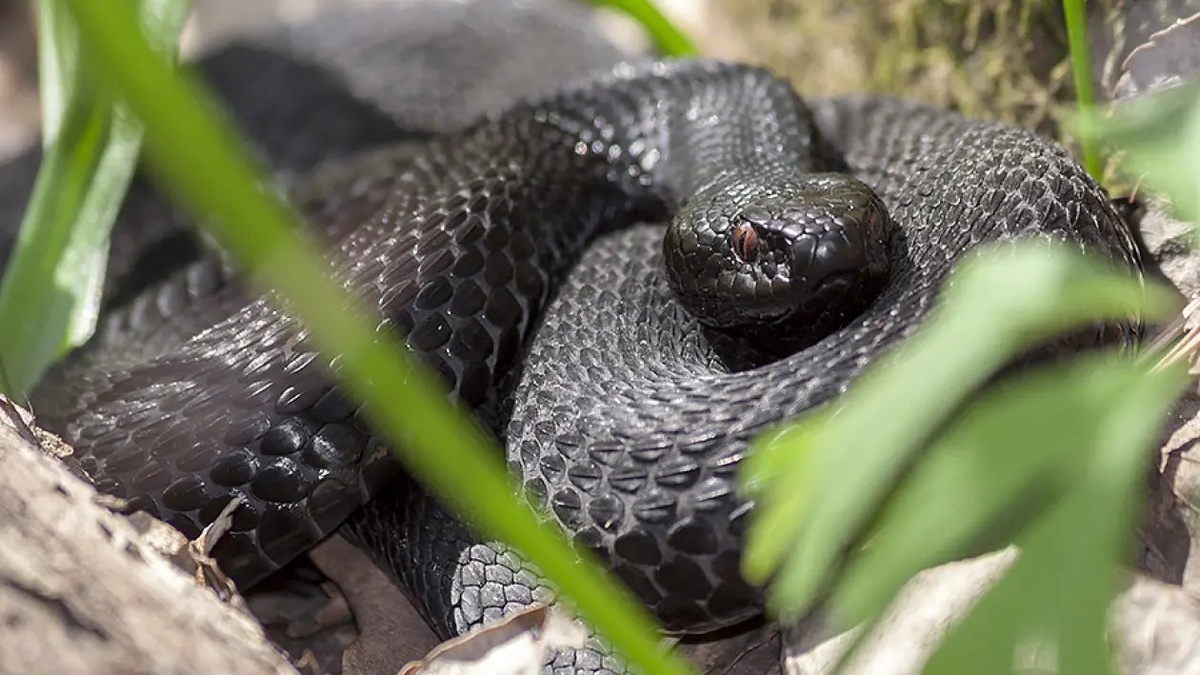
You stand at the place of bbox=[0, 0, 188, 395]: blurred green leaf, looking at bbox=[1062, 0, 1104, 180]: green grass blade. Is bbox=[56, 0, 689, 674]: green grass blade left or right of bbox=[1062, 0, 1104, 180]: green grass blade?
right

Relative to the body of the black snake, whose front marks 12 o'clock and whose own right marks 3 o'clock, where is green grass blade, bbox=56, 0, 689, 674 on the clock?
The green grass blade is roughly at 2 o'clock from the black snake.

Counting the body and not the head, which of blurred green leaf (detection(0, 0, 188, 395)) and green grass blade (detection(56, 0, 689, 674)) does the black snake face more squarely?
the green grass blade
